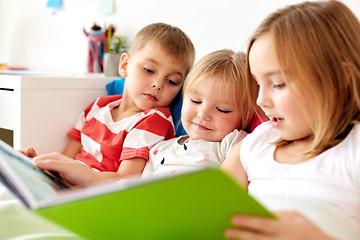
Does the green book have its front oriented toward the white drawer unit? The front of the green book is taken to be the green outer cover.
no

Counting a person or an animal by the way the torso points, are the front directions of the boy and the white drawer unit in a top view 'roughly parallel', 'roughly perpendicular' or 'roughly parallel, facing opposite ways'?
roughly parallel

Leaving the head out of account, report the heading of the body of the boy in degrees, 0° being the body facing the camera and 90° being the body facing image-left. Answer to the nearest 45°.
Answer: approximately 45°
